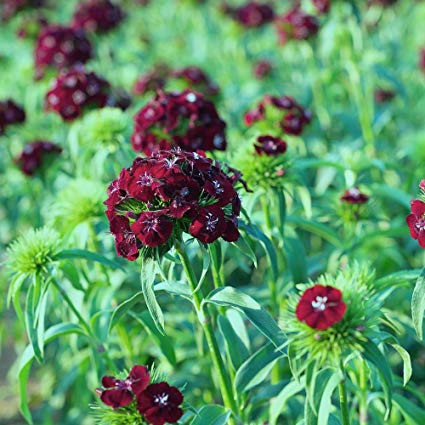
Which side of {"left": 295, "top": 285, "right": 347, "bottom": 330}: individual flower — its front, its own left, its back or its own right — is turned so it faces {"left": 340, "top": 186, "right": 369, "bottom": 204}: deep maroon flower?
back

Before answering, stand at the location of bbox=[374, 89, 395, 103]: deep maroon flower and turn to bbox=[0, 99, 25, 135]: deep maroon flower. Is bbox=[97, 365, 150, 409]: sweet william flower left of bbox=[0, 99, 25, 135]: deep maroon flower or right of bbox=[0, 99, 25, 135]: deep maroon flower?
left

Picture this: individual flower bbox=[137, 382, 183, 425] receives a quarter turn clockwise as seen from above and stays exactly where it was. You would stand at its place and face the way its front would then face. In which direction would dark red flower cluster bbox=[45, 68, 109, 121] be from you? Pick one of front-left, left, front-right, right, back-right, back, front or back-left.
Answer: right

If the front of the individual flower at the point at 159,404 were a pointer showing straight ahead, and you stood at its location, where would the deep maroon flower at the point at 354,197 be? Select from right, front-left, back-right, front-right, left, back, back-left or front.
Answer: back-left

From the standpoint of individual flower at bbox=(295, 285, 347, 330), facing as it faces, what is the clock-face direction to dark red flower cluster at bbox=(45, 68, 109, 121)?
The dark red flower cluster is roughly at 5 o'clock from the individual flower.

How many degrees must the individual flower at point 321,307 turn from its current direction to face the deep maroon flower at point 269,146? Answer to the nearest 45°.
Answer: approximately 180°

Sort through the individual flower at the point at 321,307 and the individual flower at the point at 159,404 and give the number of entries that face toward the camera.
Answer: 2

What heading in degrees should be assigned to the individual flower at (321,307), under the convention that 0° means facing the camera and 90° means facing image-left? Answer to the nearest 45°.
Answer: approximately 0°

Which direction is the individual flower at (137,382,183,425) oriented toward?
toward the camera

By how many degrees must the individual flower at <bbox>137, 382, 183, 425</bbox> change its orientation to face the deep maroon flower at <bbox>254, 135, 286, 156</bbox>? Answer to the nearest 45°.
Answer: approximately 135° to its left

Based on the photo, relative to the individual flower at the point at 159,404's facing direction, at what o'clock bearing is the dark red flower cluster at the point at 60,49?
The dark red flower cluster is roughly at 6 o'clock from the individual flower.

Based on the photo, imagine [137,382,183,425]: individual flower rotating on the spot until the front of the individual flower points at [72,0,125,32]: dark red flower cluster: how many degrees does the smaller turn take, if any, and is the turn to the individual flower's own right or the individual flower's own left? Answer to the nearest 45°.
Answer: approximately 180°

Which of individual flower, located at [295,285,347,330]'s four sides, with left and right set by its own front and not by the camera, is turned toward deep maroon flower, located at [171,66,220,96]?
back

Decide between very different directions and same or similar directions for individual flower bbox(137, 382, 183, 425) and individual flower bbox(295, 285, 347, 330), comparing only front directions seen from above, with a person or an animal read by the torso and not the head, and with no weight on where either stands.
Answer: same or similar directions

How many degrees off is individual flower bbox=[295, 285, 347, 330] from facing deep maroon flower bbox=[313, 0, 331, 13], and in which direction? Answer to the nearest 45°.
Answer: approximately 180°

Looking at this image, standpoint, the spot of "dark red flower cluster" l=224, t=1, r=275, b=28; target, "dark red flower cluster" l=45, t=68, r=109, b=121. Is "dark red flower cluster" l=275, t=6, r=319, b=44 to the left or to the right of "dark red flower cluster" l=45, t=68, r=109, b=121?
left
